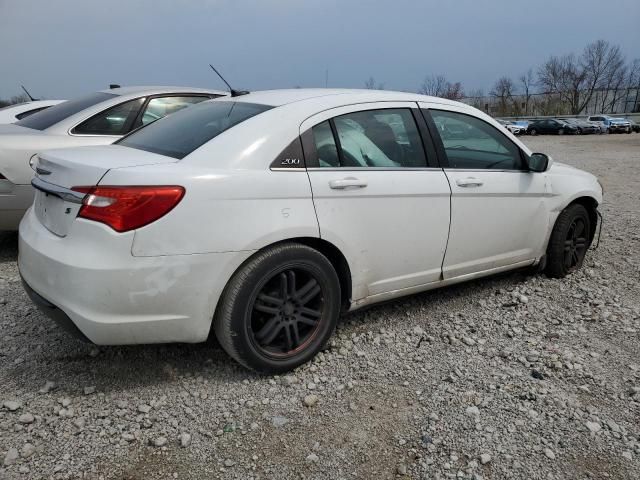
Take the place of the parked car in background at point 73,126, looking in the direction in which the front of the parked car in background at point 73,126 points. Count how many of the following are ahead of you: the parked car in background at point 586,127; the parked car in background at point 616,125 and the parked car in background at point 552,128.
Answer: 3

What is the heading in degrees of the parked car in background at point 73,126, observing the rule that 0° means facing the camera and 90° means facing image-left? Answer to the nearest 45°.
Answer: approximately 225°

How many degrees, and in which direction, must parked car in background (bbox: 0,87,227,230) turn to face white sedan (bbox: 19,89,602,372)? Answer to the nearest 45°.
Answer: approximately 135° to its right

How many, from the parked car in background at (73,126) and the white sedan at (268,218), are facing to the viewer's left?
0

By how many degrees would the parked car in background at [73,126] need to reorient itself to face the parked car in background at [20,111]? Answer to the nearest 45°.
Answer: approximately 45° to its left

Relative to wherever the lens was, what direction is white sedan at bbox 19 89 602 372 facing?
facing away from the viewer and to the right of the viewer

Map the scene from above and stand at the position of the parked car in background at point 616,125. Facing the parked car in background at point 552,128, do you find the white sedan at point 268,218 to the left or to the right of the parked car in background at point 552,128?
left

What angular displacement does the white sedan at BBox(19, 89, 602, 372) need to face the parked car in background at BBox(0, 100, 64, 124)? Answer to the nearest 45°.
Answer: approximately 90° to its left

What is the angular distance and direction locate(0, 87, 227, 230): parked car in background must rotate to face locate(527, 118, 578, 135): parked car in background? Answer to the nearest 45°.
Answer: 0° — it already faces it

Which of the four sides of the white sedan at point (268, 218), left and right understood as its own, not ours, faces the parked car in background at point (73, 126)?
left
